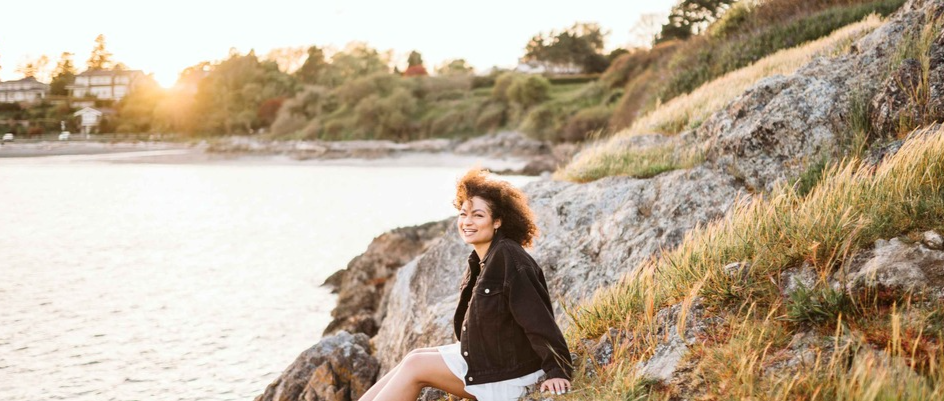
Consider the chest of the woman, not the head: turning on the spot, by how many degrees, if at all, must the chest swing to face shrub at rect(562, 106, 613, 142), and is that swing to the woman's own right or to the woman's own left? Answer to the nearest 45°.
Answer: approximately 135° to the woman's own right

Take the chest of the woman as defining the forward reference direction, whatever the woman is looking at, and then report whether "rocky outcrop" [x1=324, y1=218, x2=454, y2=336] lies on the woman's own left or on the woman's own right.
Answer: on the woman's own right

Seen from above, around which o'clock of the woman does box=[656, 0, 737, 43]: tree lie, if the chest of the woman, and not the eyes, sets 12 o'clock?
The tree is roughly at 5 o'clock from the woman.

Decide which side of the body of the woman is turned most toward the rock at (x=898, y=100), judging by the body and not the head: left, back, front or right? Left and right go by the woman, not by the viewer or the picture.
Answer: back

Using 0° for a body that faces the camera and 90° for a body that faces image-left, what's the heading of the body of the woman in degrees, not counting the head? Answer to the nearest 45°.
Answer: approximately 45°

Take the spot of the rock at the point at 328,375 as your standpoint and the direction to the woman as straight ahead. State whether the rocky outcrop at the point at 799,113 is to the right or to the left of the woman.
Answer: left

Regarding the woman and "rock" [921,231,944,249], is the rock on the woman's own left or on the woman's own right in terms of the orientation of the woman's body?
on the woman's own left

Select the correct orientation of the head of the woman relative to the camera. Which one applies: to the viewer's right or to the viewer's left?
to the viewer's left

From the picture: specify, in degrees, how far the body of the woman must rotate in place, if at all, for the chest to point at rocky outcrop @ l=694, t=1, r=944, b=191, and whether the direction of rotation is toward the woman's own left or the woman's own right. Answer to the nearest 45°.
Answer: approximately 180°
